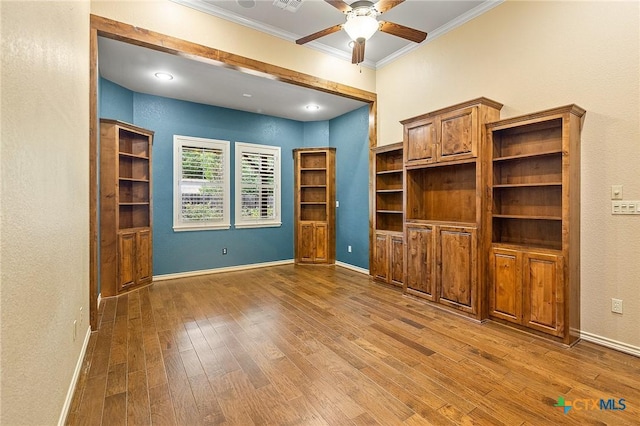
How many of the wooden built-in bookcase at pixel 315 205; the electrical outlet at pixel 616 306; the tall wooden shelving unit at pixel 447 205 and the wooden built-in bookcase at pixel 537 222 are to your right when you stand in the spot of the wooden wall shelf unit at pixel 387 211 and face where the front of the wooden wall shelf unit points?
1

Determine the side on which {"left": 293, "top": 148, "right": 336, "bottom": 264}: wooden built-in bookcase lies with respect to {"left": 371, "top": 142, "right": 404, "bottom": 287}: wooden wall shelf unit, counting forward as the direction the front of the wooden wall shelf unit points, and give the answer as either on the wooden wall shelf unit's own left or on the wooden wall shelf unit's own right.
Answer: on the wooden wall shelf unit's own right

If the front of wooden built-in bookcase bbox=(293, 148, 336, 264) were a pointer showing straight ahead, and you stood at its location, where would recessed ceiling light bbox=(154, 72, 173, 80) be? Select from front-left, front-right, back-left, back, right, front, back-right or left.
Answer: front-right

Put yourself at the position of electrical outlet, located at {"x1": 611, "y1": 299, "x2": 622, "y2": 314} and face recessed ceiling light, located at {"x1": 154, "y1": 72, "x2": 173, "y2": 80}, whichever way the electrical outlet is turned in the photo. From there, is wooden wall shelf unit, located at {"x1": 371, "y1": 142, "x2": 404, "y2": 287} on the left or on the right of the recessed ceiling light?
right

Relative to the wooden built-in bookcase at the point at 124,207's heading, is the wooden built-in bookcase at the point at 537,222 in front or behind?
in front

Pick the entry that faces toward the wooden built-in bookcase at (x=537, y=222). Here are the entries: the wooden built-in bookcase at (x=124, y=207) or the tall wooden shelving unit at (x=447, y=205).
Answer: the wooden built-in bookcase at (x=124, y=207)

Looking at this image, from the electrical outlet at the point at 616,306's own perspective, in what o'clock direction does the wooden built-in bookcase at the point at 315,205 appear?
The wooden built-in bookcase is roughly at 2 o'clock from the electrical outlet.

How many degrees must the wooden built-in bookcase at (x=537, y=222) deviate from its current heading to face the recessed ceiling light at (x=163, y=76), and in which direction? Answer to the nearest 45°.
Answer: approximately 45° to its right

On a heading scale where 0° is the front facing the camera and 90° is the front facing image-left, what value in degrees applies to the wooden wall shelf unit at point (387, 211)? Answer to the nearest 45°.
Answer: approximately 45°

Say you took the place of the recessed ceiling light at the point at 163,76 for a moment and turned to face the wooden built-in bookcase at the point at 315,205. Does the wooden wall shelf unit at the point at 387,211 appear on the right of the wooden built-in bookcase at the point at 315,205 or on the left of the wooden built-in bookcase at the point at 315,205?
right

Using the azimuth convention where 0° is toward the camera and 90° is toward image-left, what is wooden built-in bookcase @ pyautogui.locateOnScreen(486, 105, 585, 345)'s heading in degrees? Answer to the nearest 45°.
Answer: approximately 45°

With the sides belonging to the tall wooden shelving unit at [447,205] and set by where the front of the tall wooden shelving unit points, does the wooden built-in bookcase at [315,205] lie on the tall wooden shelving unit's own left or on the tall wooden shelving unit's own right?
on the tall wooden shelving unit's own right

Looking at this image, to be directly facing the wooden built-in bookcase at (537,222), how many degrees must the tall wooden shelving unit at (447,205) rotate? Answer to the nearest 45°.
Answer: approximately 90° to its left

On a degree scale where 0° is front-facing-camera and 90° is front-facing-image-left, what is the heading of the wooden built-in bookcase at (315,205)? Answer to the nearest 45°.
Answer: approximately 0°

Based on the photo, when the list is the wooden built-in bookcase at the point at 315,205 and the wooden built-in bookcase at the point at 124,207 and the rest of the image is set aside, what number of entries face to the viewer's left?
0
